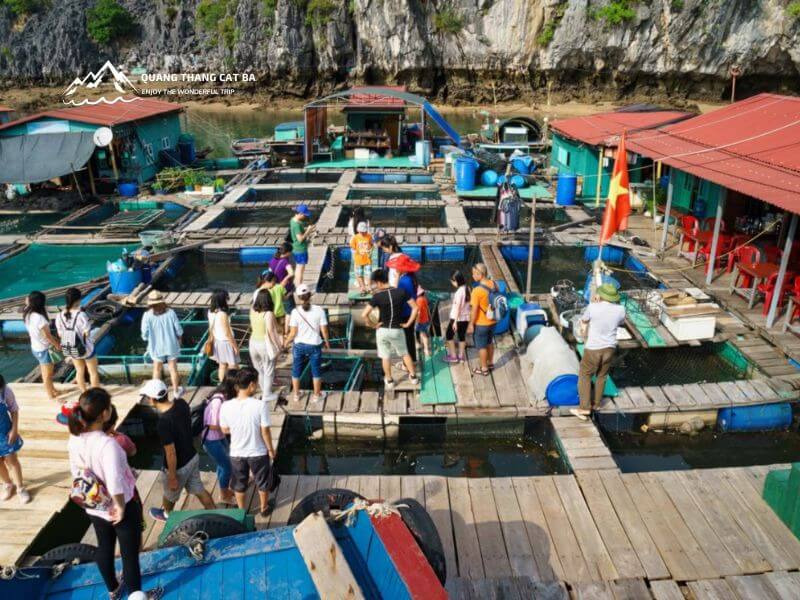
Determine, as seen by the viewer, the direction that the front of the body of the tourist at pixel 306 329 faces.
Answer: away from the camera

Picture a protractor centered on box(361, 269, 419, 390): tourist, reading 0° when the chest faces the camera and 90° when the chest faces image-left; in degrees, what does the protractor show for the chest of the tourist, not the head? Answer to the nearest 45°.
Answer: approximately 180°

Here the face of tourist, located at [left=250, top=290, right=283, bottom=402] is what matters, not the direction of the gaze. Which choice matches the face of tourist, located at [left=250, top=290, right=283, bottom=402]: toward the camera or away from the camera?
away from the camera

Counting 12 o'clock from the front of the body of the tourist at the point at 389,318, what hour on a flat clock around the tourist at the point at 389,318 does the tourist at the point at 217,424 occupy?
the tourist at the point at 217,424 is roughly at 7 o'clock from the tourist at the point at 389,318.

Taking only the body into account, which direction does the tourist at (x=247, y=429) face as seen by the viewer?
away from the camera

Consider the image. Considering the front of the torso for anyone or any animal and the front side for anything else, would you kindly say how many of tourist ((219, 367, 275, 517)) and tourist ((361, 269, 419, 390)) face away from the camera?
2

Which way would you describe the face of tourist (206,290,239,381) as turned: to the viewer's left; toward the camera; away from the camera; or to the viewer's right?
away from the camera

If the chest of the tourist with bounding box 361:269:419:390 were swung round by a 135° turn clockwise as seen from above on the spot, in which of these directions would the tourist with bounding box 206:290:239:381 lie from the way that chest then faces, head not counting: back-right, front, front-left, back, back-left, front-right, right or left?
back-right

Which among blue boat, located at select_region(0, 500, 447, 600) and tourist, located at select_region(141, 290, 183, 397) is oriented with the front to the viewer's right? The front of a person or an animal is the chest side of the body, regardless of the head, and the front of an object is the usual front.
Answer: the blue boat

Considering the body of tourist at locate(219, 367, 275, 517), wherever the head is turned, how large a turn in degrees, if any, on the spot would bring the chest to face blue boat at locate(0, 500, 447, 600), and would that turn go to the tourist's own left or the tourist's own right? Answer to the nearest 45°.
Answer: approximately 180°
